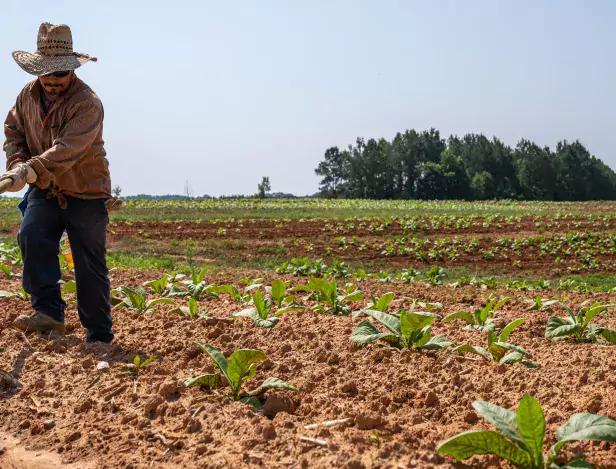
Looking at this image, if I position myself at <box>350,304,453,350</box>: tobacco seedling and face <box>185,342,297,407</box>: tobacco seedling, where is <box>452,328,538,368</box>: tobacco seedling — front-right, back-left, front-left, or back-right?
back-left

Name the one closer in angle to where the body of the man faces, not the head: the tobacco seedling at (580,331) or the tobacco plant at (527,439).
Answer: the tobacco plant

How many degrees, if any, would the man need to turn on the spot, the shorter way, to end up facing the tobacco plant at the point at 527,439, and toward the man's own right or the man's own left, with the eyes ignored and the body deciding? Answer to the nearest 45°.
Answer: approximately 90° to the man's own left

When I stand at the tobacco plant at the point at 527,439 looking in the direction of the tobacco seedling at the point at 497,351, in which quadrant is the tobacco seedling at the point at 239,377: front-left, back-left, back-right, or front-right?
front-left

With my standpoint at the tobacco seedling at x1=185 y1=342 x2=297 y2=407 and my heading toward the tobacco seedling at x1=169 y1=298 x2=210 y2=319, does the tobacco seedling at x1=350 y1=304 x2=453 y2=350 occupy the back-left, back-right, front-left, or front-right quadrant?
front-right

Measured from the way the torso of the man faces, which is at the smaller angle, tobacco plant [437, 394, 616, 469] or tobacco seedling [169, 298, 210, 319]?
the tobacco plant

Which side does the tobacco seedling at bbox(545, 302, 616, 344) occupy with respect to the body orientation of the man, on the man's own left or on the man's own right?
on the man's own left

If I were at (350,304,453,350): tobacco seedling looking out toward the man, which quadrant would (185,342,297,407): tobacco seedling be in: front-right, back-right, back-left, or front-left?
front-left
